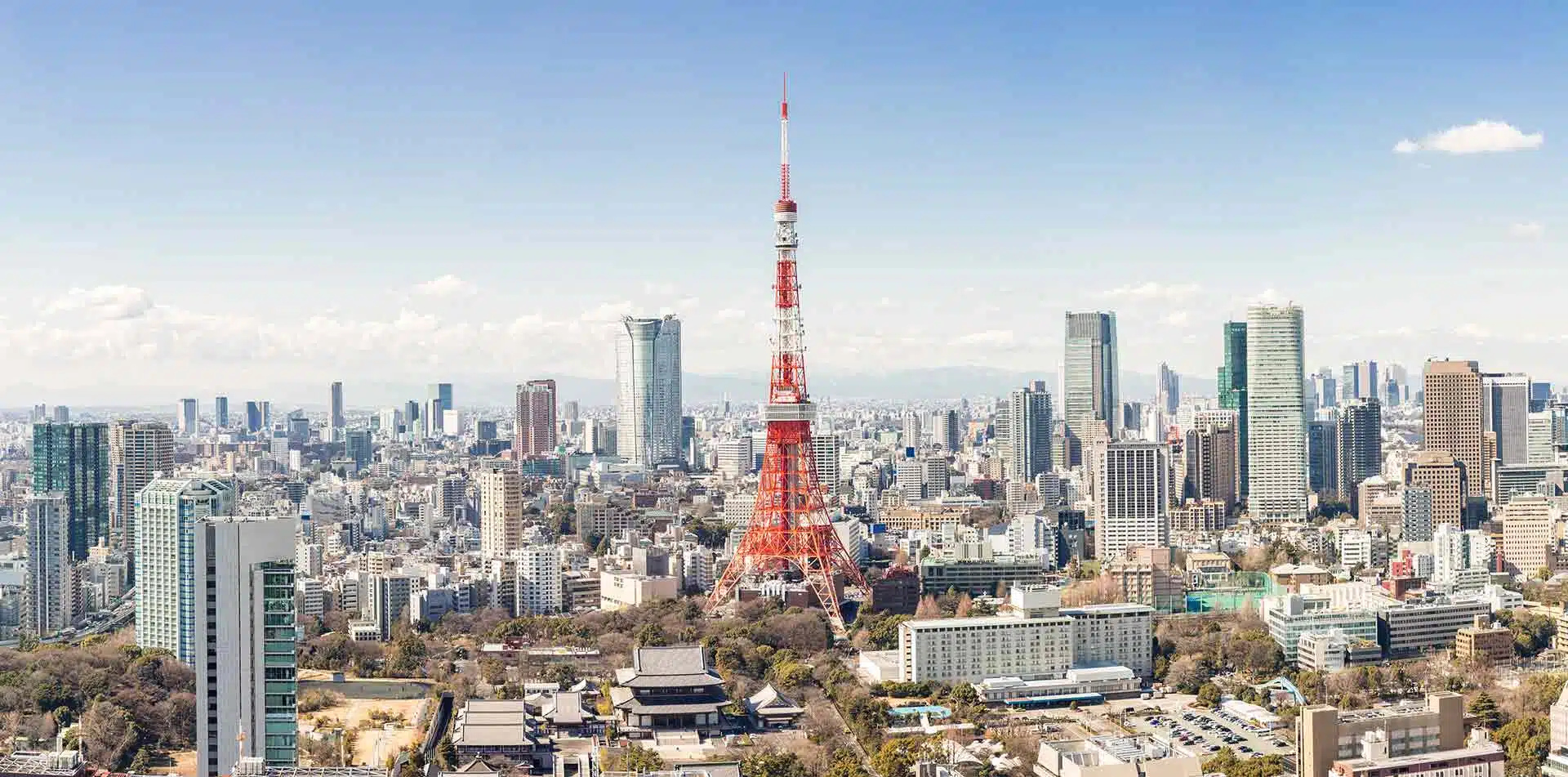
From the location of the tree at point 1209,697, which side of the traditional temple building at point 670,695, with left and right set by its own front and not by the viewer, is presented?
left

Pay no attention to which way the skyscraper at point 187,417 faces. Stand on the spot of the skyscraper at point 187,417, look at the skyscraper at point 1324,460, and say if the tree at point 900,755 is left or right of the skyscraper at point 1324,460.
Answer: right

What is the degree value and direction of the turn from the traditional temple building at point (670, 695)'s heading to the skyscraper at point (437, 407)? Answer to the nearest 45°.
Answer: approximately 180°

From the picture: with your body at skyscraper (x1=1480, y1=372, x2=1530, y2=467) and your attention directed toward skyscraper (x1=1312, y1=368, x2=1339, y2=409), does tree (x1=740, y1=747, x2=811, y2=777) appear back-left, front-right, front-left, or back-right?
back-left

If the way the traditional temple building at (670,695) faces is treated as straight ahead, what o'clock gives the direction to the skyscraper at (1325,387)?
The skyscraper is roughly at 7 o'clock from the traditional temple building.

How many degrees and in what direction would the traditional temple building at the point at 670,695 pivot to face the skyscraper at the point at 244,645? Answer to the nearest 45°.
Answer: approximately 45° to its right

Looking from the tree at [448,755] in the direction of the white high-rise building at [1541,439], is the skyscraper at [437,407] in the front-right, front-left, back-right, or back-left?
front-left

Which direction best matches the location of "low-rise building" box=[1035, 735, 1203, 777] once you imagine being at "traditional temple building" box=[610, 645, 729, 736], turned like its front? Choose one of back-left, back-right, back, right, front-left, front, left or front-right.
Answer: front-left

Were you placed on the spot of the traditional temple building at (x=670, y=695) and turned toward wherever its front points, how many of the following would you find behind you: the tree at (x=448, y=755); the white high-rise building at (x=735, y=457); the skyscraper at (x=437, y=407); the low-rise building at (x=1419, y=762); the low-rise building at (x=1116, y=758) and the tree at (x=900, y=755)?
2

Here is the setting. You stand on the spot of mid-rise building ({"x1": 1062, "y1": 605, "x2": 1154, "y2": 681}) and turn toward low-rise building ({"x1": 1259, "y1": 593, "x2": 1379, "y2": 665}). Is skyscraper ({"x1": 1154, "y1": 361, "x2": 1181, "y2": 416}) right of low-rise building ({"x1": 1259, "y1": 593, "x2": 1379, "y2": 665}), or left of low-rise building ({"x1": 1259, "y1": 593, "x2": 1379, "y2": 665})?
left

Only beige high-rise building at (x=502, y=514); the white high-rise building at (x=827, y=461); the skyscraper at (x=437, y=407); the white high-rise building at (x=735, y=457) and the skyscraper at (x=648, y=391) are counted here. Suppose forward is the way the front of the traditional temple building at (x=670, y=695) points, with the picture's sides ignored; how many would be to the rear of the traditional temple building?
5

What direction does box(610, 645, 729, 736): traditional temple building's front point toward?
toward the camera

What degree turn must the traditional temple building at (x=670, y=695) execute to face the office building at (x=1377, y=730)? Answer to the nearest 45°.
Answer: approximately 45° to its left

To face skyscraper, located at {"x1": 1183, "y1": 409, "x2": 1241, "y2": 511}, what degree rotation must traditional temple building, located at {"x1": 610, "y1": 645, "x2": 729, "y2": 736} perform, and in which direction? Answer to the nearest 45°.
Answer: approximately 135° to its left

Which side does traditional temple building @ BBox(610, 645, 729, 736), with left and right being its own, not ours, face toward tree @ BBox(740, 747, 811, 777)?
front

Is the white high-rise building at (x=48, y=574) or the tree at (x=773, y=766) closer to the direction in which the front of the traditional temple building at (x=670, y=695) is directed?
the tree

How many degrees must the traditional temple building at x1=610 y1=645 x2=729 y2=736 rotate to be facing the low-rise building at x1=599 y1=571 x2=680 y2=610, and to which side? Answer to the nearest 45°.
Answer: approximately 180°

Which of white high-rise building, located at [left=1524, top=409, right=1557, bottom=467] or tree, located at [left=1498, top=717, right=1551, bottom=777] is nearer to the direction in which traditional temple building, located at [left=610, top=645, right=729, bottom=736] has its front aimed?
the tree

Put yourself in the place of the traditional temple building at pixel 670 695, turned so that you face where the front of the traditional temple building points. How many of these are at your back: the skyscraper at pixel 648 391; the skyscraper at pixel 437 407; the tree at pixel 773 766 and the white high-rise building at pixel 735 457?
3

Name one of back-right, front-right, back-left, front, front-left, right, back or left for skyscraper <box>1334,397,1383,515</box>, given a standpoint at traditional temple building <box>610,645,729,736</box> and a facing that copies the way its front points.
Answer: back-left

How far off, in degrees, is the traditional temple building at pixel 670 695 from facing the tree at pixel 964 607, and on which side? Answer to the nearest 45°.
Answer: approximately 135° to its left
